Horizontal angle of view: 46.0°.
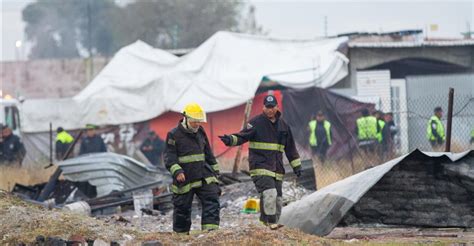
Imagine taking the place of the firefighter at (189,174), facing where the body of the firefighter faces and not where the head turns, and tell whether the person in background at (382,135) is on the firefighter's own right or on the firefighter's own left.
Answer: on the firefighter's own left

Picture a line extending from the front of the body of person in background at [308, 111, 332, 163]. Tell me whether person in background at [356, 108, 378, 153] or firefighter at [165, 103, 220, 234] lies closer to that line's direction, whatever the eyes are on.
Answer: the firefighter

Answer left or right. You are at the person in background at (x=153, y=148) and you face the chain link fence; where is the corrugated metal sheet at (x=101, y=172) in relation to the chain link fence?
right

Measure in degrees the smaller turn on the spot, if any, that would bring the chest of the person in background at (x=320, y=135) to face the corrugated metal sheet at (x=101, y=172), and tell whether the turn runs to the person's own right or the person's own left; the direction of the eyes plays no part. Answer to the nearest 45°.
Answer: approximately 45° to the person's own right

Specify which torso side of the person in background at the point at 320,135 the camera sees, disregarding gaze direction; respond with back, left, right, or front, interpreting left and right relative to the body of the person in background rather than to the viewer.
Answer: front

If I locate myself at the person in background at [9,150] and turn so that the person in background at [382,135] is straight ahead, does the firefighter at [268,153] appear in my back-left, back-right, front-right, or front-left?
front-right

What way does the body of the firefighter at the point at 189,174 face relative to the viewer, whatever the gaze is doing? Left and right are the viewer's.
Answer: facing the viewer and to the right of the viewer
